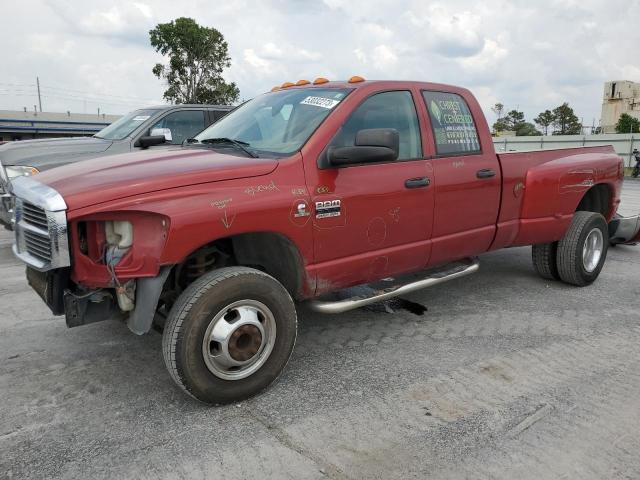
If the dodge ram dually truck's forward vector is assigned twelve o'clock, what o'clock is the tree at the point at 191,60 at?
The tree is roughly at 4 o'clock from the dodge ram dually truck.

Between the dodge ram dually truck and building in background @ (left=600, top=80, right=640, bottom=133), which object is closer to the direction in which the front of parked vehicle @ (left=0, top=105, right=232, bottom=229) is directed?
the dodge ram dually truck

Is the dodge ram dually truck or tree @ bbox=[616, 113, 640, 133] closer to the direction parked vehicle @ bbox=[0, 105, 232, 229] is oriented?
the dodge ram dually truck

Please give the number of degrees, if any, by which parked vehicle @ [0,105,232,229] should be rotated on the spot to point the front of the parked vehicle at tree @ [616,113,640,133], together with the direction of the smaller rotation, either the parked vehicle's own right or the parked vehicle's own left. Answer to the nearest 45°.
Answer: approximately 180°

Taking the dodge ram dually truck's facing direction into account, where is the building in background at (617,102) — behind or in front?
behind

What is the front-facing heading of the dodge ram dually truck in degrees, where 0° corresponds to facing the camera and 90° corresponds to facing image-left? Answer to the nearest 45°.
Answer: approximately 45°

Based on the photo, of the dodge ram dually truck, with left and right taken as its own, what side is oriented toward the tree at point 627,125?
back

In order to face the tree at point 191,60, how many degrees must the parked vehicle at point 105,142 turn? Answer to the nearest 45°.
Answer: approximately 135° to its right

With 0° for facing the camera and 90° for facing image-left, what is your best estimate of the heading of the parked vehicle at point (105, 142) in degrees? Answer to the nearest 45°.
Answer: approximately 45°
